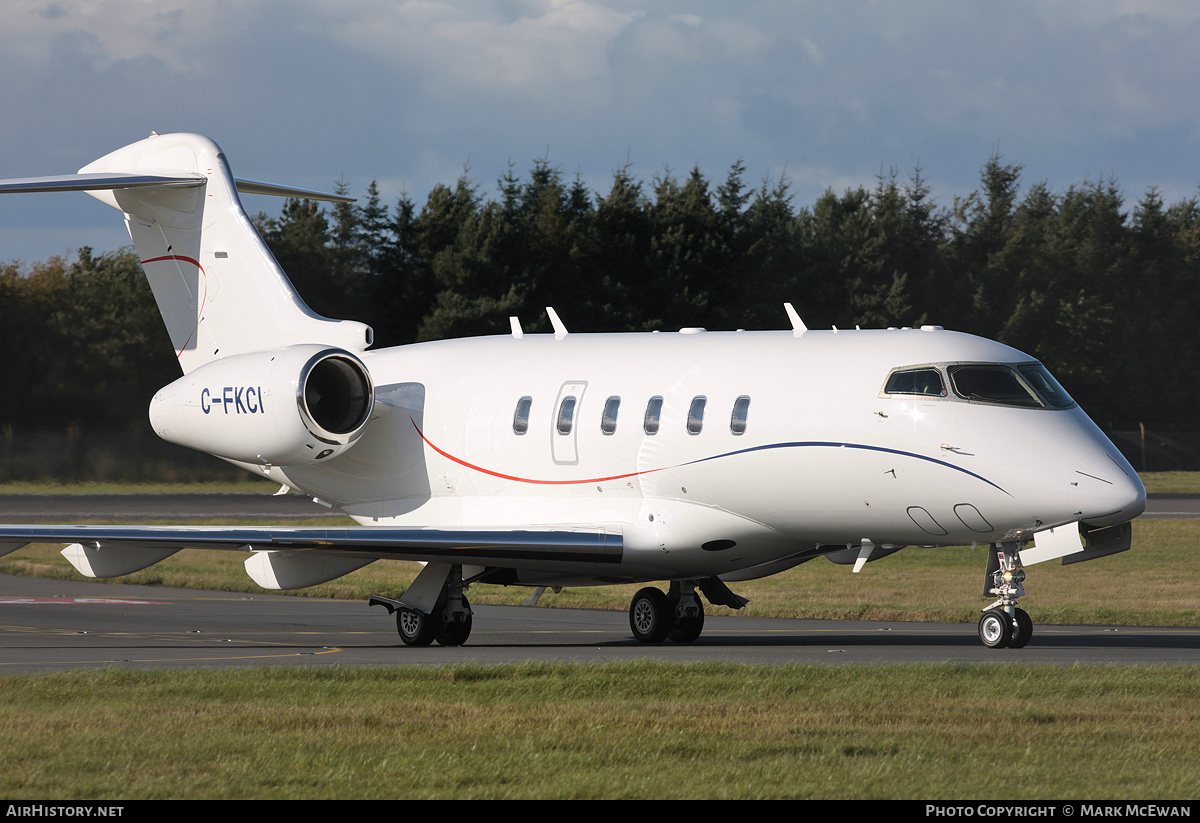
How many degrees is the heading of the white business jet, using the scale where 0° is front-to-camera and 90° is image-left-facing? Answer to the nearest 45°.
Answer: approximately 315°
